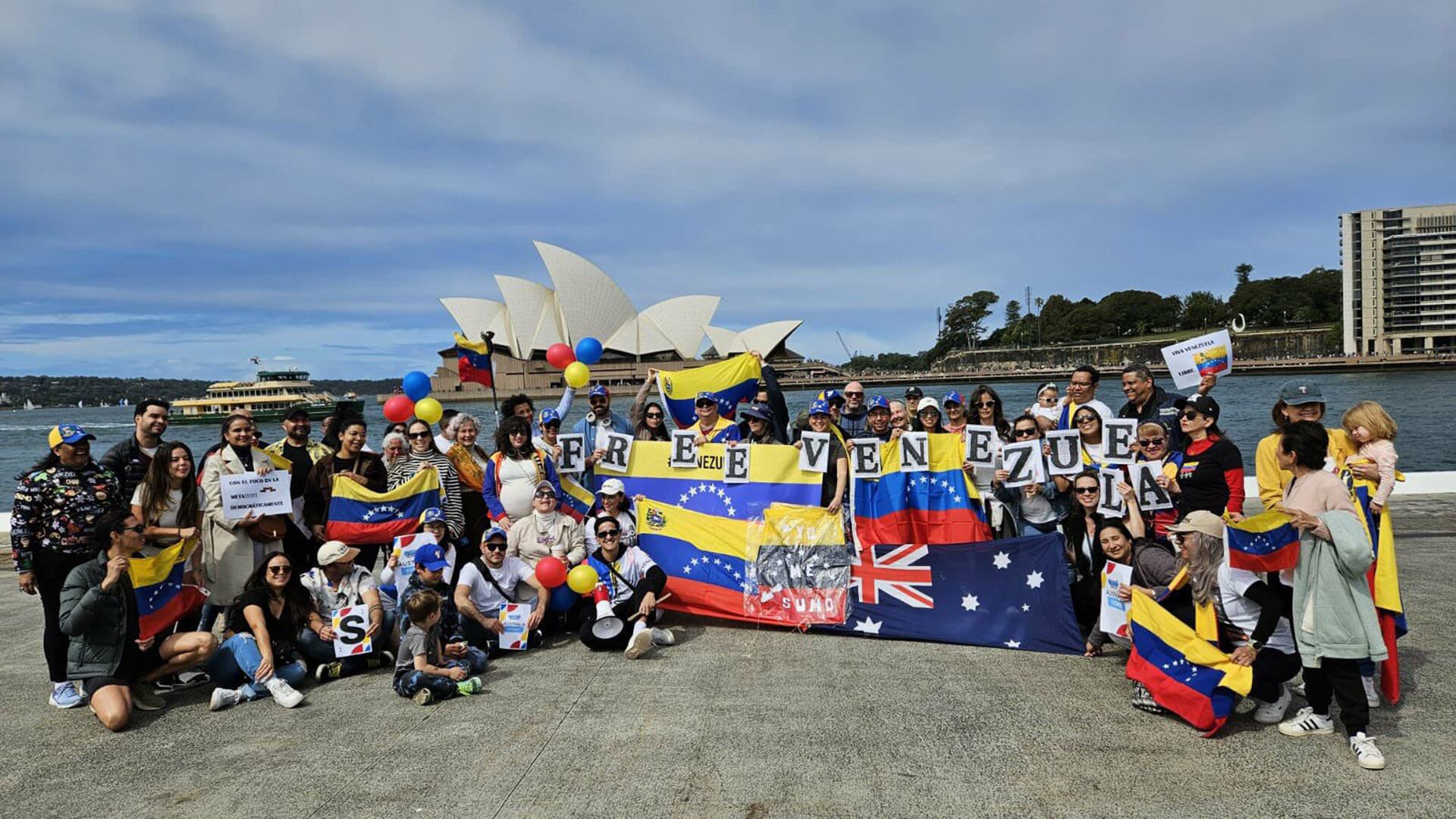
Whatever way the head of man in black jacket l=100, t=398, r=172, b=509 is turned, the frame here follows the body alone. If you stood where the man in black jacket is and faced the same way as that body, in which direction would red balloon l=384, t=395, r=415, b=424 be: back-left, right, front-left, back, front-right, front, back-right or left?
left

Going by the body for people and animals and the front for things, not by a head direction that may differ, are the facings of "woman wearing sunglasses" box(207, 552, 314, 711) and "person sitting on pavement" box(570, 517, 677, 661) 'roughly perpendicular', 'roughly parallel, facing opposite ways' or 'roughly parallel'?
roughly parallel

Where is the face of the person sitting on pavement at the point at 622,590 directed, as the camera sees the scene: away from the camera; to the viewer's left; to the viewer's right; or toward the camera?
toward the camera

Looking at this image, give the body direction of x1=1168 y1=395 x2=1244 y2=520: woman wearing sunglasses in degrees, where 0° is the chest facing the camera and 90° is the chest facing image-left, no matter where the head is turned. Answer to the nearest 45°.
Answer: approximately 45°

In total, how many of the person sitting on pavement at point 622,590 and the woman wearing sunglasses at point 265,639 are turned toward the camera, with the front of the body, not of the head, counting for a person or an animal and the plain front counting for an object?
2

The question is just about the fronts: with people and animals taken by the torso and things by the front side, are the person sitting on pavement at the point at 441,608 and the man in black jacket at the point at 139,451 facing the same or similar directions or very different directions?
same or similar directions

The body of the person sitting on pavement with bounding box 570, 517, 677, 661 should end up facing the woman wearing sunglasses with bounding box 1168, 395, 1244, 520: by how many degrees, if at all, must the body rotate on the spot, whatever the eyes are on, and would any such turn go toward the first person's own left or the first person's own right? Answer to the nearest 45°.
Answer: approximately 90° to the first person's own left

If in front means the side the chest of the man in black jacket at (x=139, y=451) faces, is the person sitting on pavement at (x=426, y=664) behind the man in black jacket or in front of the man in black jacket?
in front

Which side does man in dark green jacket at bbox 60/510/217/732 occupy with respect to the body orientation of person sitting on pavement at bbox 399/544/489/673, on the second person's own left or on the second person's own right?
on the second person's own right

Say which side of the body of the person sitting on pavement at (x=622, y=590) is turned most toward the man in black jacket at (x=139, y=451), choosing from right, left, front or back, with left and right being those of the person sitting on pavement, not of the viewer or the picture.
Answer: right

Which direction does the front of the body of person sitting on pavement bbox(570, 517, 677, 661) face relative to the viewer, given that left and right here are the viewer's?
facing the viewer

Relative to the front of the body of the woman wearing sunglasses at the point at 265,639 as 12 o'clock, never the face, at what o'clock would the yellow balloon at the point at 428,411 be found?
The yellow balloon is roughly at 7 o'clock from the woman wearing sunglasses.

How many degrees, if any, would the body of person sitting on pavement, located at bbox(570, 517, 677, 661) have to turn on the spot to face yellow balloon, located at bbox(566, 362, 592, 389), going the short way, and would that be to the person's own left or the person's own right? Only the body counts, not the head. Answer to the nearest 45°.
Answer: approximately 180°

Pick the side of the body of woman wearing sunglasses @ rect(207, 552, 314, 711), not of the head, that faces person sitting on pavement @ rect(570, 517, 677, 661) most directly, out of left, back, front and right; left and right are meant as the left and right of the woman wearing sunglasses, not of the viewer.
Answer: left

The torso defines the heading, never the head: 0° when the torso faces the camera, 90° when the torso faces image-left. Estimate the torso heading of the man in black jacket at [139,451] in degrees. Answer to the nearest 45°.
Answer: approximately 315°

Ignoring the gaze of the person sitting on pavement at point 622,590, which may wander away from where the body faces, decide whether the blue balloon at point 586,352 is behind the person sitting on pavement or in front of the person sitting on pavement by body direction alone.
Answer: behind

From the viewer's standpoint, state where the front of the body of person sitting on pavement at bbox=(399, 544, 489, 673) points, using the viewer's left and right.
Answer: facing the viewer and to the right of the viewer
